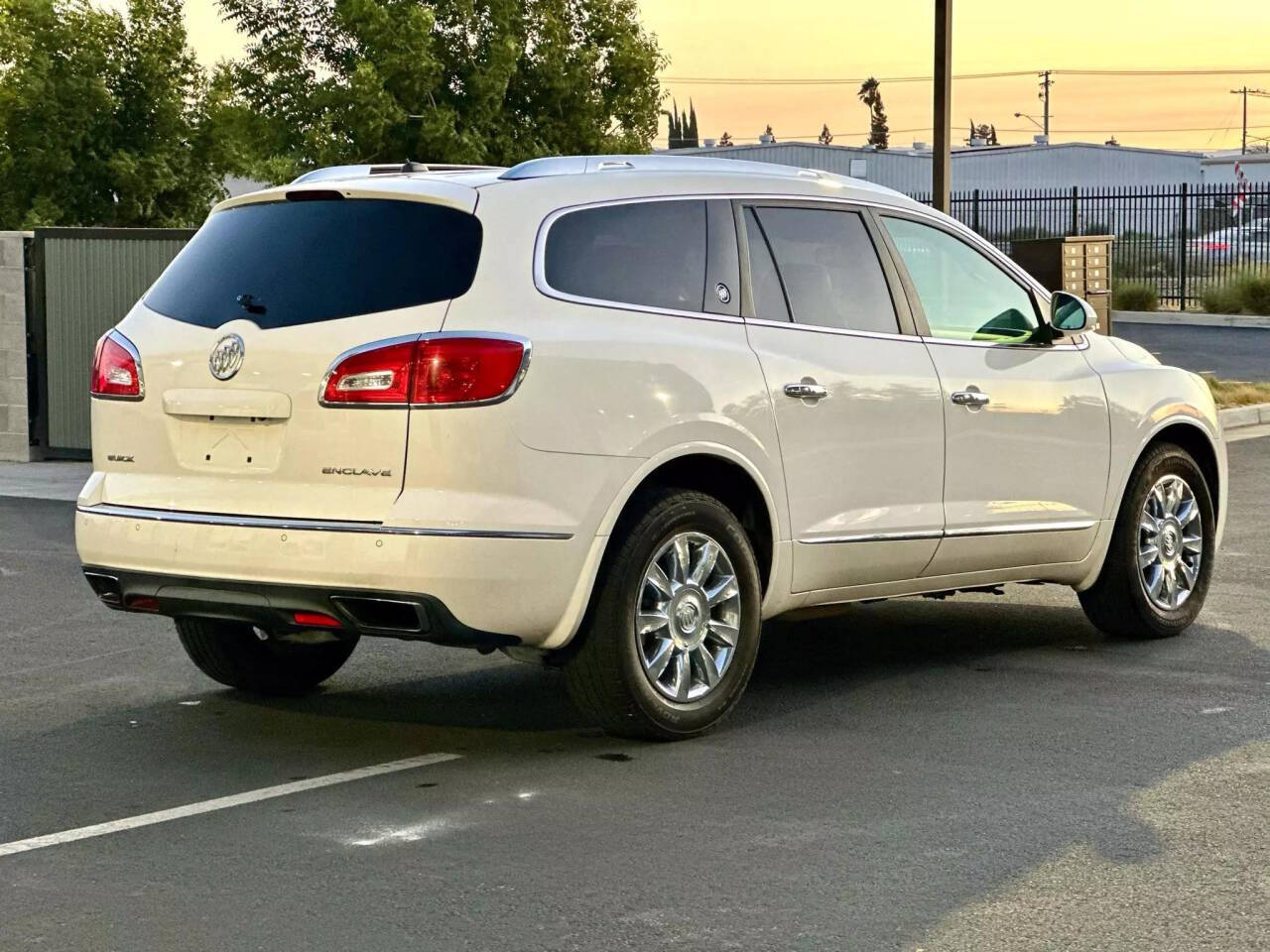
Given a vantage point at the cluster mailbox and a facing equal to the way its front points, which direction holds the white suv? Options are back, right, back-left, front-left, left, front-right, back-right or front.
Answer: front-right

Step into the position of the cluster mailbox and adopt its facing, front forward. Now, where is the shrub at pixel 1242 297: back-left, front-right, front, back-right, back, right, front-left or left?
back-left

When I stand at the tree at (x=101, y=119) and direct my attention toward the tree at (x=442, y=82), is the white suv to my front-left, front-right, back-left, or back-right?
front-right

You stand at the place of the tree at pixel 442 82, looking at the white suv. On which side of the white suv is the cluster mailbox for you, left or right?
left

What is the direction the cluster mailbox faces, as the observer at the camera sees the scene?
facing the viewer and to the right of the viewer

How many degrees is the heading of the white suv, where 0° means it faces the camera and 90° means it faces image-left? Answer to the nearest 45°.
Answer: approximately 225°

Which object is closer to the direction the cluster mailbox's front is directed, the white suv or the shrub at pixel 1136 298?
the white suv

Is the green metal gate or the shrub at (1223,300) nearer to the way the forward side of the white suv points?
the shrub

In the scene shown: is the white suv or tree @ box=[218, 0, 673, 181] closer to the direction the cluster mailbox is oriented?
the white suv

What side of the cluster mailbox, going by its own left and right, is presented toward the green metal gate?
right

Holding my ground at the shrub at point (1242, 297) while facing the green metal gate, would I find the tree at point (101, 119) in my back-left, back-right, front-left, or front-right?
front-right

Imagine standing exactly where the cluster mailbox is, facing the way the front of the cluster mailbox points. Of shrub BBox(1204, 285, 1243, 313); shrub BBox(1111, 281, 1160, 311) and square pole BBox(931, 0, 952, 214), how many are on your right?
1

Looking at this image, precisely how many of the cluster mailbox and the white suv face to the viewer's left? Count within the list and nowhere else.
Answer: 0

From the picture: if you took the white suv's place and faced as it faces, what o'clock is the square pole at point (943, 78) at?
The square pole is roughly at 11 o'clock from the white suv.
